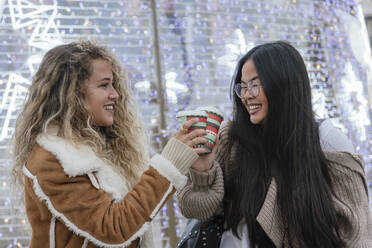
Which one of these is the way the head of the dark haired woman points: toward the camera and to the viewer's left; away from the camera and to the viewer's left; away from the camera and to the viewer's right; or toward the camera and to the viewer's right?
toward the camera and to the viewer's left

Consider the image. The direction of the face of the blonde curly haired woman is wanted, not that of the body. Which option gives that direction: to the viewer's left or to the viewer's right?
to the viewer's right

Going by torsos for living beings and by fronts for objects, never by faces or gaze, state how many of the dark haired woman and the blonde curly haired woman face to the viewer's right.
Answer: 1

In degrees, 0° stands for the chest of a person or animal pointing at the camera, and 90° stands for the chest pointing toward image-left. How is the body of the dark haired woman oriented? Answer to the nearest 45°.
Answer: approximately 45°

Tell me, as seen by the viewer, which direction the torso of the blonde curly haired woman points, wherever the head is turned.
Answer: to the viewer's right
